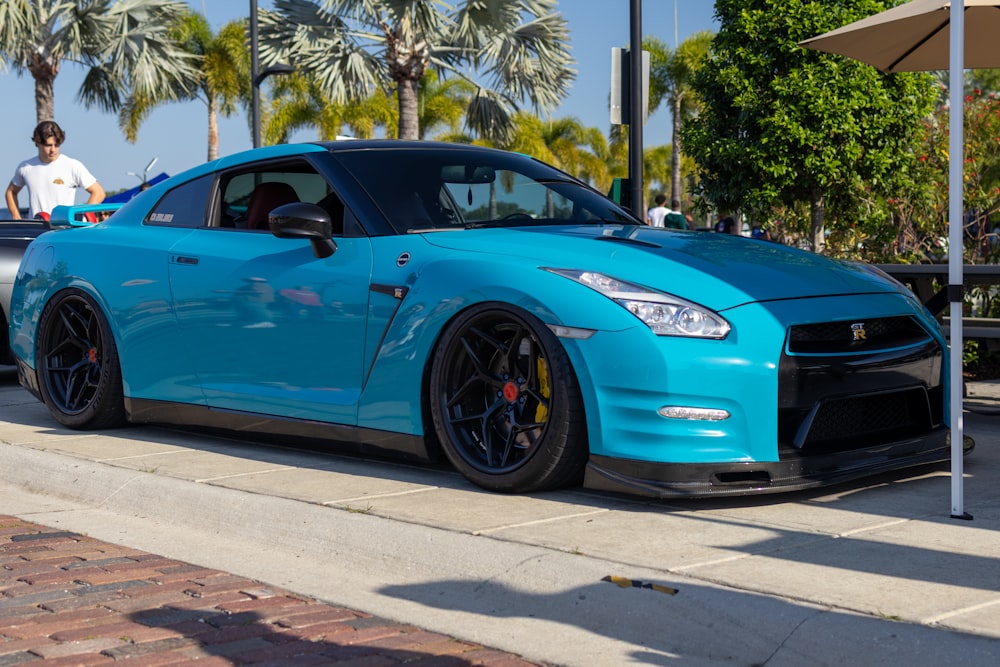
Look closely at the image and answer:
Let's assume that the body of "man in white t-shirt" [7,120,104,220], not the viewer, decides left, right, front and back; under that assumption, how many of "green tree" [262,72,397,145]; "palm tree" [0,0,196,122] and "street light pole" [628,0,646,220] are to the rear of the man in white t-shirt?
2

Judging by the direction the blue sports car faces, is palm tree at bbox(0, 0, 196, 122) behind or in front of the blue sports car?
behind

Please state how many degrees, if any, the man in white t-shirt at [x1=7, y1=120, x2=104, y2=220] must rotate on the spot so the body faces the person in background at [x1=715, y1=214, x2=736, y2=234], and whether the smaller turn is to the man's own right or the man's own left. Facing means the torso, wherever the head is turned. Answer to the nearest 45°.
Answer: approximately 135° to the man's own left

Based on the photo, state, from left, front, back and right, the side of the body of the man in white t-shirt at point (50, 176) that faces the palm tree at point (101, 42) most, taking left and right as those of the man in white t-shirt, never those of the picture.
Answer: back

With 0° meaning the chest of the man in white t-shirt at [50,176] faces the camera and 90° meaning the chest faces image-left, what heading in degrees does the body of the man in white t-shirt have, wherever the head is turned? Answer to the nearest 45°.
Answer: approximately 0°

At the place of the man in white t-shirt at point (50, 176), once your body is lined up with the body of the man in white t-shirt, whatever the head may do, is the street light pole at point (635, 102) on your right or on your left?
on your left

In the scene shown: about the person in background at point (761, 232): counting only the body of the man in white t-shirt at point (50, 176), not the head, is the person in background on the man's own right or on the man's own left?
on the man's own left

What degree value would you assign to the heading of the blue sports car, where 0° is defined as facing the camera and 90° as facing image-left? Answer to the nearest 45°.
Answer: approximately 315°

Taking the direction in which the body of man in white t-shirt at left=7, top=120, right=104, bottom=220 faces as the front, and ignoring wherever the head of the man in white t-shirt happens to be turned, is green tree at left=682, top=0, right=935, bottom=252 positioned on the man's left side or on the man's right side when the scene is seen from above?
on the man's left side

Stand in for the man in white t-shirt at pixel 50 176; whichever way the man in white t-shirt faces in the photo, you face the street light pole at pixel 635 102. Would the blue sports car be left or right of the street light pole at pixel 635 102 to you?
right

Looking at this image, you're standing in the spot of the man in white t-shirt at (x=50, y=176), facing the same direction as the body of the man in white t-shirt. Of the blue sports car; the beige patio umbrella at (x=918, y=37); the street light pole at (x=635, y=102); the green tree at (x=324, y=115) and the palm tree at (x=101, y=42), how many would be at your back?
2
